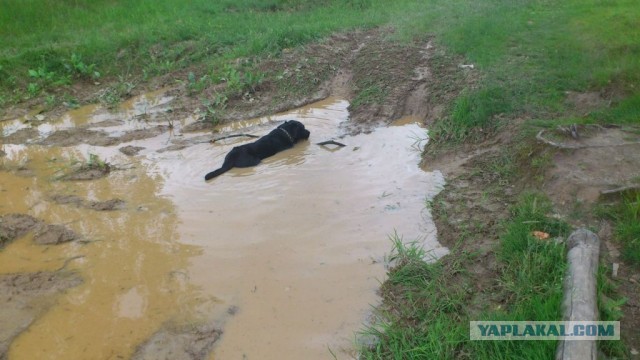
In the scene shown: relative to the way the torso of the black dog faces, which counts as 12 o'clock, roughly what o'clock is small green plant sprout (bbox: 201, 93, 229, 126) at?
The small green plant sprout is roughly at 10 o'clock from the black dog.

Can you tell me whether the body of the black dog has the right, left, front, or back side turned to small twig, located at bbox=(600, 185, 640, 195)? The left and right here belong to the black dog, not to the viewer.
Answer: right

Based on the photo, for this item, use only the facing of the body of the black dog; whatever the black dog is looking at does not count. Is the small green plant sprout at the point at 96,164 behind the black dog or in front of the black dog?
behind

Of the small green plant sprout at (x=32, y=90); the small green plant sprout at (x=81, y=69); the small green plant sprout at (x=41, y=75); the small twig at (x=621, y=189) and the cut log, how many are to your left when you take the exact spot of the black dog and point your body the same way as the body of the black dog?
3

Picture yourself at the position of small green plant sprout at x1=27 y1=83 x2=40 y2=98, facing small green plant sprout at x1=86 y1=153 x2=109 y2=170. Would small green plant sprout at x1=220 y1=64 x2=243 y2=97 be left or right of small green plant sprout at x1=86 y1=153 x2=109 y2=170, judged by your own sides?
left

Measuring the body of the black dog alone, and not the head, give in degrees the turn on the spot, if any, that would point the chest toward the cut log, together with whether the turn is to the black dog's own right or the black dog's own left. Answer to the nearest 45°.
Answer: approximately 90° to the black dog's own right

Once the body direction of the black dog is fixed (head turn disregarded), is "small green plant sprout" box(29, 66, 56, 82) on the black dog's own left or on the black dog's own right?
on the black dog's own left

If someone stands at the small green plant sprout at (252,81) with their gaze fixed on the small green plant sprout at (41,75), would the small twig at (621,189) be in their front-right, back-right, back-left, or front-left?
back-left

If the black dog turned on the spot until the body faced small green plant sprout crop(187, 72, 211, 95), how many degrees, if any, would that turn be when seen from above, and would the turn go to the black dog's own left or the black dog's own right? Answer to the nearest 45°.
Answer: approximately 45° to the black dog's own left

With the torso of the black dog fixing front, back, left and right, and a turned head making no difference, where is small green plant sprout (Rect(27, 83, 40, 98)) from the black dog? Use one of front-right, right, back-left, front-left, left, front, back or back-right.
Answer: left

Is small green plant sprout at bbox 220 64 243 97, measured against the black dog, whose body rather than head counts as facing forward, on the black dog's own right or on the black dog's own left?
on the black dog's own left

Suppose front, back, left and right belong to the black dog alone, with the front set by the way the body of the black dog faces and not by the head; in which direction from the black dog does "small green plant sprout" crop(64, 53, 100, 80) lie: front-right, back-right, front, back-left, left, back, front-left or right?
left

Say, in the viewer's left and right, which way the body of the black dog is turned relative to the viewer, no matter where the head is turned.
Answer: facing away from the viewer and to the right of the viewer
